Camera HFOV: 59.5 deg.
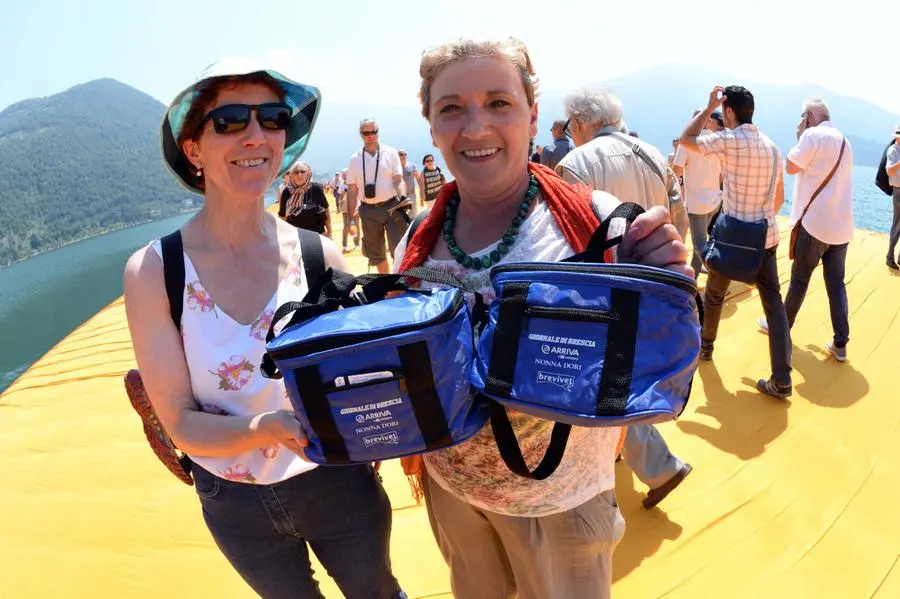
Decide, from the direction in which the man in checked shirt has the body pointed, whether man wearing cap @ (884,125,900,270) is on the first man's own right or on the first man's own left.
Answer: on the first man's own right

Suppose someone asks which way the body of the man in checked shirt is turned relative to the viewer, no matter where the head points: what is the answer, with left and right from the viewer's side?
facing away from the viewer and to the left of the viewer

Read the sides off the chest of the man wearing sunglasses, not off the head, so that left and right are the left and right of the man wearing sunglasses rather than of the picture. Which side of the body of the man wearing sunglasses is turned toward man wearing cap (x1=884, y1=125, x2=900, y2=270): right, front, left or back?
left

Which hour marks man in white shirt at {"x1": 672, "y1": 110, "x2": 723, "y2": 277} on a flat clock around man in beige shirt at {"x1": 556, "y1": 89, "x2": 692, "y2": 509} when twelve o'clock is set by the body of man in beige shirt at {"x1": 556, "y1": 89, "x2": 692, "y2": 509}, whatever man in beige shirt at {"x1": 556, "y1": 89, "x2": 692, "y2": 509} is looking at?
man in white shirt at {"x1": 672, "y1": 110, "x2": 723, "y2": 277} is roughly at 2 o'clock from man in beige shirt at {"x1": 556, "y1": 89, "x2": 692, "y2": 509}.
